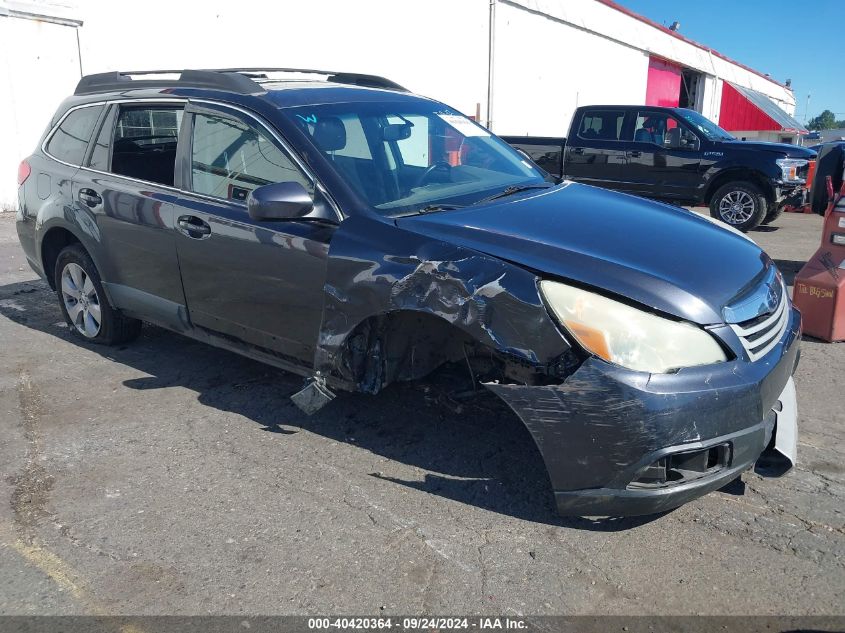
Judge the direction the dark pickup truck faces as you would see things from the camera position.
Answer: facing the viewer and to the right of the viewer

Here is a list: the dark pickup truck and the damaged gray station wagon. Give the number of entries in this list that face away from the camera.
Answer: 0

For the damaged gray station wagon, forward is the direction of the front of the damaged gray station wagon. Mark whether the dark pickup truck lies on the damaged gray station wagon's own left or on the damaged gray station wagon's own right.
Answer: on the damaged gray station wagon's own left
